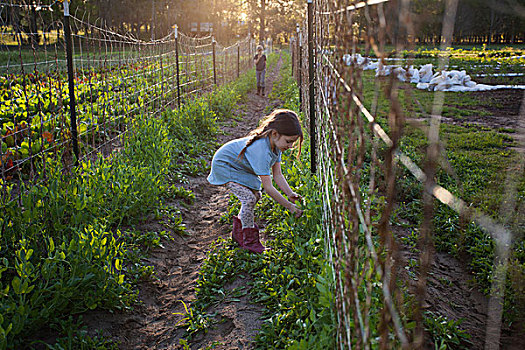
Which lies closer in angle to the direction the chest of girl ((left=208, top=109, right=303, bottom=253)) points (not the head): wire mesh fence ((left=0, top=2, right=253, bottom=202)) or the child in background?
the child in background

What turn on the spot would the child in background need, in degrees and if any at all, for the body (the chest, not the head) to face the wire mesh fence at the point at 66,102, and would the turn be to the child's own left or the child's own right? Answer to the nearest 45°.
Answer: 0° — they already face it

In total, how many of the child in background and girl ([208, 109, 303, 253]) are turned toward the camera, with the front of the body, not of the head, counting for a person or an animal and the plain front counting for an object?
1

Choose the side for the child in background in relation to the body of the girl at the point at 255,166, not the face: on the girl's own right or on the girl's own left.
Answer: on the girl's own left

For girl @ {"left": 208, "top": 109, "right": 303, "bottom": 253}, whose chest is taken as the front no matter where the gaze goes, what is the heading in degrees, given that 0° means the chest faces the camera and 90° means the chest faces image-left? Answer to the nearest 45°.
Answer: approximately 270°

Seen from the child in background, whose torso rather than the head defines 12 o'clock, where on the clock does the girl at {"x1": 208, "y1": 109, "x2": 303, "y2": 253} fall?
The girl is roughly at 12 o'clock from the child in background.

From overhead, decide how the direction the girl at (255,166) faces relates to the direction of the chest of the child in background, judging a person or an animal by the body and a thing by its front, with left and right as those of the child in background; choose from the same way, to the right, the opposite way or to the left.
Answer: to the left
